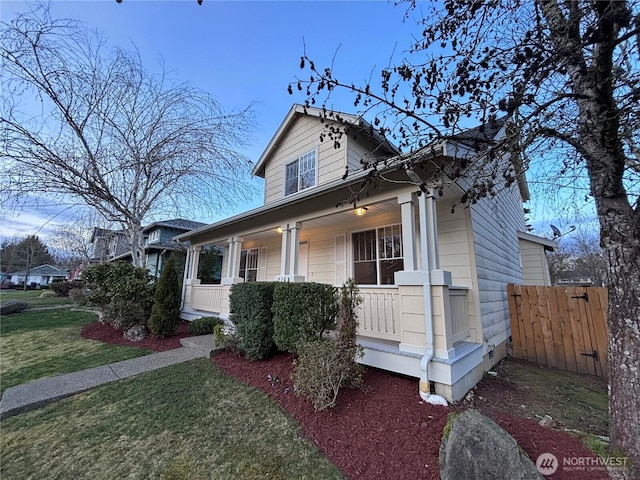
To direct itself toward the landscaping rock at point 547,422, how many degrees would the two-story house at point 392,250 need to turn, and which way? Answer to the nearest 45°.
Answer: approximately 90° to its left

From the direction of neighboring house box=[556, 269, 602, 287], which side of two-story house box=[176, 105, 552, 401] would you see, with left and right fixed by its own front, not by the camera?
back

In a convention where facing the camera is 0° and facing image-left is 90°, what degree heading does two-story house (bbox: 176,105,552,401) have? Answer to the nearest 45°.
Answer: approximately 45°

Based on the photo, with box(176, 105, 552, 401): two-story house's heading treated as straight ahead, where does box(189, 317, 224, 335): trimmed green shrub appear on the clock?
The trimmed green shrub is roughly at 2 o'clock from the two-story house.

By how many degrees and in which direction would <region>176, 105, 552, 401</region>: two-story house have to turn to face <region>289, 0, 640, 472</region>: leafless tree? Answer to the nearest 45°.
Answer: approximately 45° to its left

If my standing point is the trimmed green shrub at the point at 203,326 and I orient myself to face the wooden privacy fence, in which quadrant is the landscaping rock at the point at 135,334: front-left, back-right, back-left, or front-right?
back-right

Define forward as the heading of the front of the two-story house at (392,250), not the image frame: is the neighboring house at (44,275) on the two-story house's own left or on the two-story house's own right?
on the two-story house's own right

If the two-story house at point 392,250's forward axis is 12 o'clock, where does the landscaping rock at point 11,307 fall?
The landscaping rock is roughly at 2 o'clock from the two-story house.
